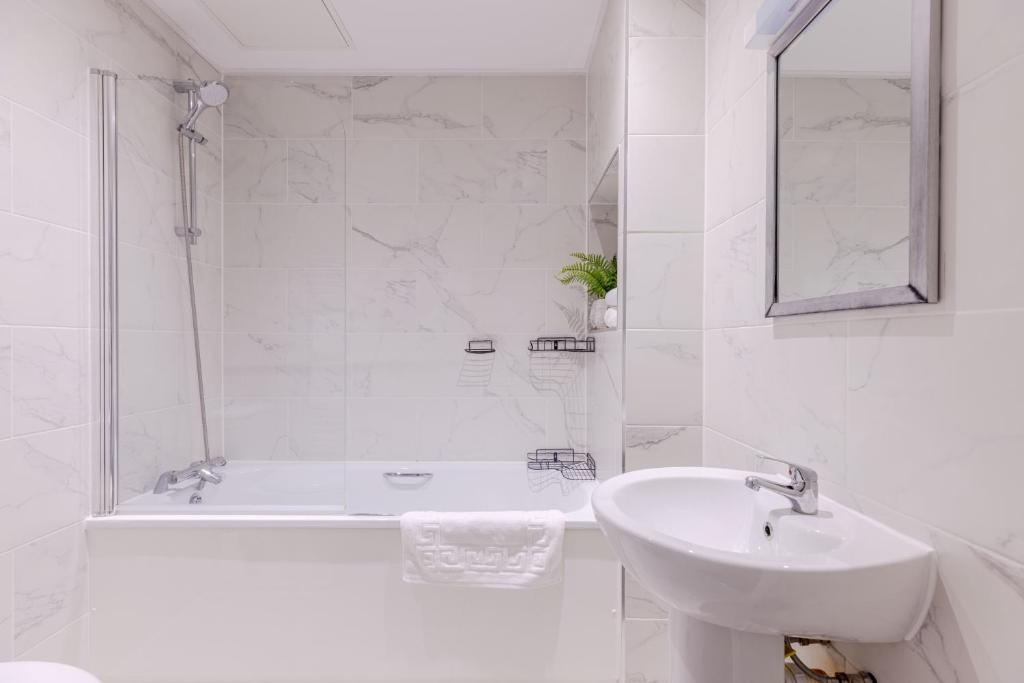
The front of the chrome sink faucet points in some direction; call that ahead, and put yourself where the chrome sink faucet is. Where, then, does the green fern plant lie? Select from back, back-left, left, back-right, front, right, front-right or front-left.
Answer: front-right

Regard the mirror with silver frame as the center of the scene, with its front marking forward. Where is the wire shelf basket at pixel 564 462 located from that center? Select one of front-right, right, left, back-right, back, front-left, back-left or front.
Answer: right

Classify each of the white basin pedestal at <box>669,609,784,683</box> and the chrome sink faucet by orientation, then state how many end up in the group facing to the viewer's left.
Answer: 2

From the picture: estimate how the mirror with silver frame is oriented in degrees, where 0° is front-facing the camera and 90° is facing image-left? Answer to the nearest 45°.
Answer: approximately 45°

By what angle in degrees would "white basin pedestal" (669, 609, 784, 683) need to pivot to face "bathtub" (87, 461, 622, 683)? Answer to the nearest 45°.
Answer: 0° — it already faces it

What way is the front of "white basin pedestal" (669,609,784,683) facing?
to the viewer's left

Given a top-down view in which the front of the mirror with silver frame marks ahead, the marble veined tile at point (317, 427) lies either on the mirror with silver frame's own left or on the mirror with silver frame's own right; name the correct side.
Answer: on the mirror with silver frame's own right

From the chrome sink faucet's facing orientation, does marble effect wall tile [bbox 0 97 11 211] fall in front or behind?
in front

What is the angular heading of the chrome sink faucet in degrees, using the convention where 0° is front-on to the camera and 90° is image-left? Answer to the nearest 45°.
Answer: approximately 90°

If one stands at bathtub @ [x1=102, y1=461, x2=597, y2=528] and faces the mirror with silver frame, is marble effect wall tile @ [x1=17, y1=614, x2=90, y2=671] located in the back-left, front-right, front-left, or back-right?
back-right

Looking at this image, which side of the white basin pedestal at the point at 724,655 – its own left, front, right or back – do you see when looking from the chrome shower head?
front
